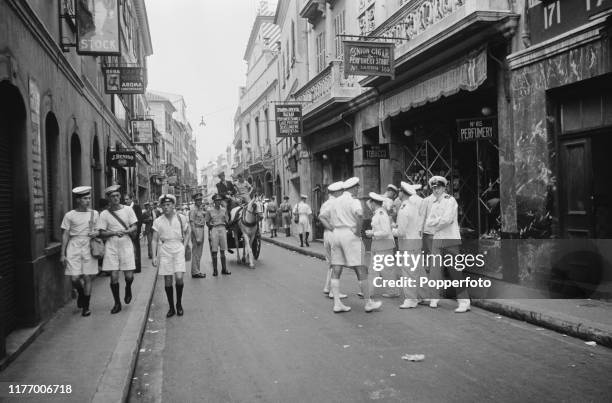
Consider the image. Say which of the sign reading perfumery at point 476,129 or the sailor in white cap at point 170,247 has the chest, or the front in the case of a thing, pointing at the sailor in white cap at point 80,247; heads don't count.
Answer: the sign reading perfumery

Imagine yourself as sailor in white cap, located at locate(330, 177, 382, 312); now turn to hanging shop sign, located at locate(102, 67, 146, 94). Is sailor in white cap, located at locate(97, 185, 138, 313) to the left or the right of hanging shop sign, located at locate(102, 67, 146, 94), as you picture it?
left

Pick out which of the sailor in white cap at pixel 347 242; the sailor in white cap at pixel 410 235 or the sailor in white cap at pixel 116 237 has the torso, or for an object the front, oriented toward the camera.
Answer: the sailor in white cap at pixel 116 237

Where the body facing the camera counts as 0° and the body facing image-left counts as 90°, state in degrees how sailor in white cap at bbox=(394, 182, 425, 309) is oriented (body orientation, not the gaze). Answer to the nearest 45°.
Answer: approximately 90°

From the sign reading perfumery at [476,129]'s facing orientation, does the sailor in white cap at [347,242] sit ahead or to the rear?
ahead

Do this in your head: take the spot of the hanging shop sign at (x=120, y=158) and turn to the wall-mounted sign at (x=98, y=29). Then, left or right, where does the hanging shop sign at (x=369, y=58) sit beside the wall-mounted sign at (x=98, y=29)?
left

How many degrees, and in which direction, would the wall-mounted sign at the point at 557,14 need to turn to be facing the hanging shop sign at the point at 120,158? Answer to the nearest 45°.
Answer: approximately 45° to its right

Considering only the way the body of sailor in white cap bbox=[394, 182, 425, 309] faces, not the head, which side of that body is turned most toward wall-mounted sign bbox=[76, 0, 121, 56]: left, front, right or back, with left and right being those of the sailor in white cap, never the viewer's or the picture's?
front

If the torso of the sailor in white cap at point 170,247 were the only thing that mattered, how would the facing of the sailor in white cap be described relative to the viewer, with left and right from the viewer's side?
facing the viewer

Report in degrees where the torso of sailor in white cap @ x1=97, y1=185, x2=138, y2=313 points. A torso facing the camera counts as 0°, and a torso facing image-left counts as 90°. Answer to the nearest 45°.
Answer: approximately 0°

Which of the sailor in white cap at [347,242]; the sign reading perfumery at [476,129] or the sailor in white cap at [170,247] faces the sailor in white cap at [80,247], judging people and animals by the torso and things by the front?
the sign reading perfumery
